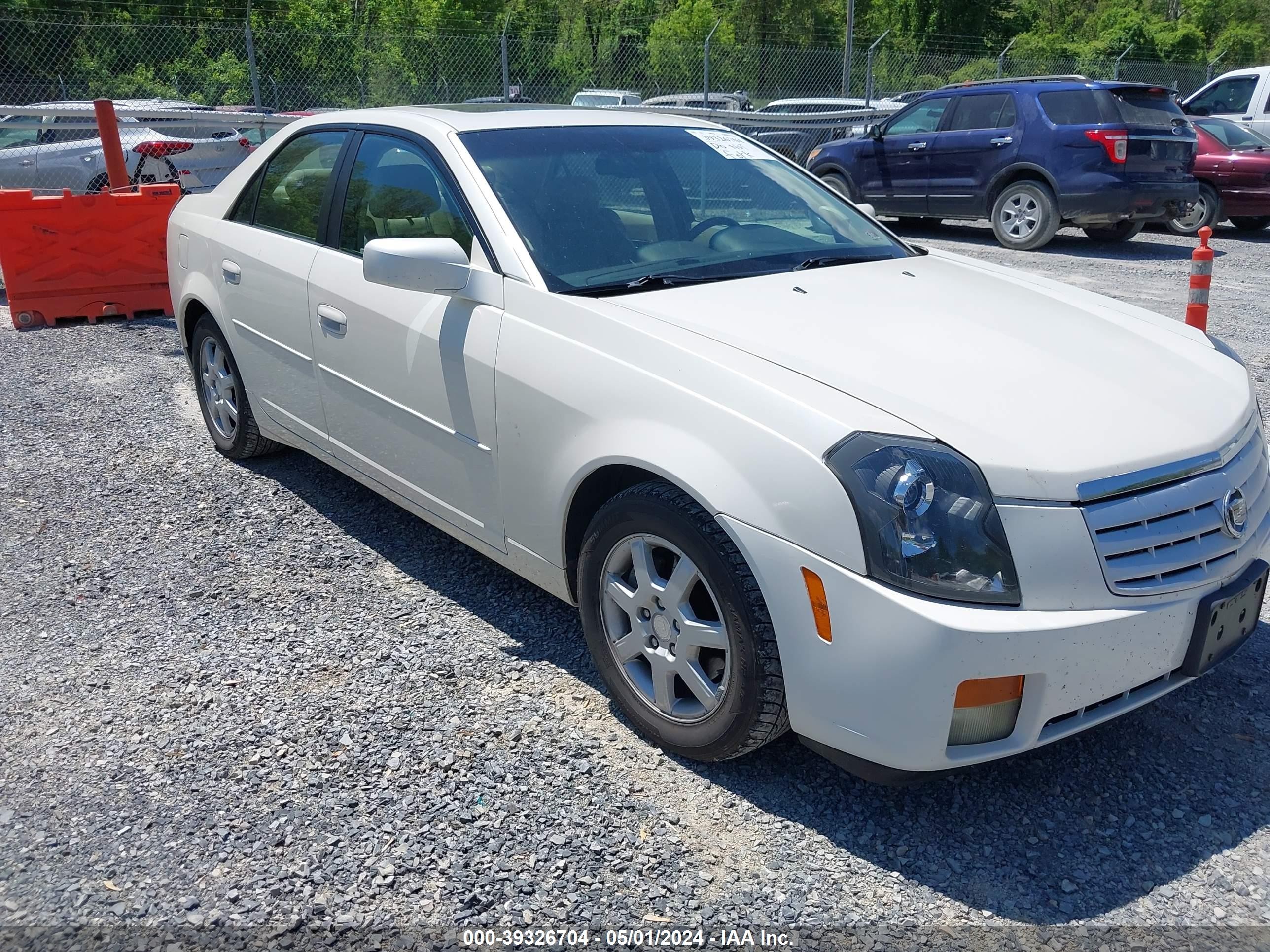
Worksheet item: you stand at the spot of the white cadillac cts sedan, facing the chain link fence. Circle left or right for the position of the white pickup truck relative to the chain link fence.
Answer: right

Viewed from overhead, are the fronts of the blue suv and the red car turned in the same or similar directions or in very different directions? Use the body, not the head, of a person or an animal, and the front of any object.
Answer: same or similar directions

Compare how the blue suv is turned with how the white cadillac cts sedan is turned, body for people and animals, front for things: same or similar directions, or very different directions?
very different directions

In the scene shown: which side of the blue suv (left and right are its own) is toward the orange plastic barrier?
left

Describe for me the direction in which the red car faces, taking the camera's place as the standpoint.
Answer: facing away from the viewer and to the left of the viewer

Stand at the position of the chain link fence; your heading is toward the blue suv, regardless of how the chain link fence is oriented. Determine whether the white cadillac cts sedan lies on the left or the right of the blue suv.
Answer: right

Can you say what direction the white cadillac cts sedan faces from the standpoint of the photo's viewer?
facing the viewer and to the right of the viewer

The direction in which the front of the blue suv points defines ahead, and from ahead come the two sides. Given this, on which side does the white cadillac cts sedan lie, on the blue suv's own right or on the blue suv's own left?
on the blue suv's own left

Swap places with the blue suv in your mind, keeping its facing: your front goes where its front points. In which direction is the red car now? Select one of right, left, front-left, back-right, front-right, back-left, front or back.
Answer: right

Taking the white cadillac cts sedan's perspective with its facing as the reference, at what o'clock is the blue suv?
The blue suv is roughly at 8 o'clock from the white cadillac cts sedan.

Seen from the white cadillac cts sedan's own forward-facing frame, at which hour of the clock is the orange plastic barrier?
The orange plastic barrier is roughly at 6 o'clock from the white cadillac cts sedan.

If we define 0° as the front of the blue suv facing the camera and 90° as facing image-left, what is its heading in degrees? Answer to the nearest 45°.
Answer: approximately 135°

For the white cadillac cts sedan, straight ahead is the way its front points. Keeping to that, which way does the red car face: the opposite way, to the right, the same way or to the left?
the opposite way

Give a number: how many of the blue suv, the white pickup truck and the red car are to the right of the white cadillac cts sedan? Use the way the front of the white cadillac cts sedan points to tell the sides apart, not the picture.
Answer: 0

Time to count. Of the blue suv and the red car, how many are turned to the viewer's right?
0
